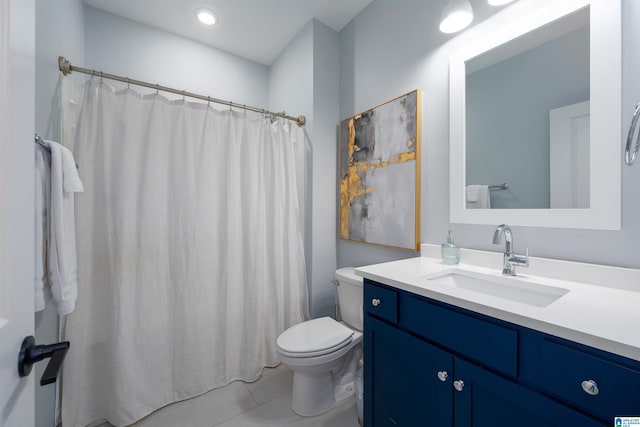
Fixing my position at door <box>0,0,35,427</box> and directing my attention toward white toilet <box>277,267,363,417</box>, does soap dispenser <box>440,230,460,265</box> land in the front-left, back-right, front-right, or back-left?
front-right

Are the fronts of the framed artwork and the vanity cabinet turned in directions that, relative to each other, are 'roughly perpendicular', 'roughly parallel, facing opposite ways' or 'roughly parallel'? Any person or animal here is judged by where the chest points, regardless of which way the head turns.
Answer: roughly parallel

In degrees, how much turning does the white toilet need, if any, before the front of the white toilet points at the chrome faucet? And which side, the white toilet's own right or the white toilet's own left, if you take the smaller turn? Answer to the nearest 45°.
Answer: approximately 90° to the white toilet's own left

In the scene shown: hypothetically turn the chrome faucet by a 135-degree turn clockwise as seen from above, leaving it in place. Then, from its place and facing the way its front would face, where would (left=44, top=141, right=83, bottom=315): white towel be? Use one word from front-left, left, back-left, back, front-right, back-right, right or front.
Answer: back-left

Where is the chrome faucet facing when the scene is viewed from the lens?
facing the viewer and to the left of the viewer

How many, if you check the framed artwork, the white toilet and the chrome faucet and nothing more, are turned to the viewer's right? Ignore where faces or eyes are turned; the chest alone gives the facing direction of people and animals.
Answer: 0

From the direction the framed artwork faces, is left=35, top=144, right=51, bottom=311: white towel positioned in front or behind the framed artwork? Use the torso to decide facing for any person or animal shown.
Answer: in front
